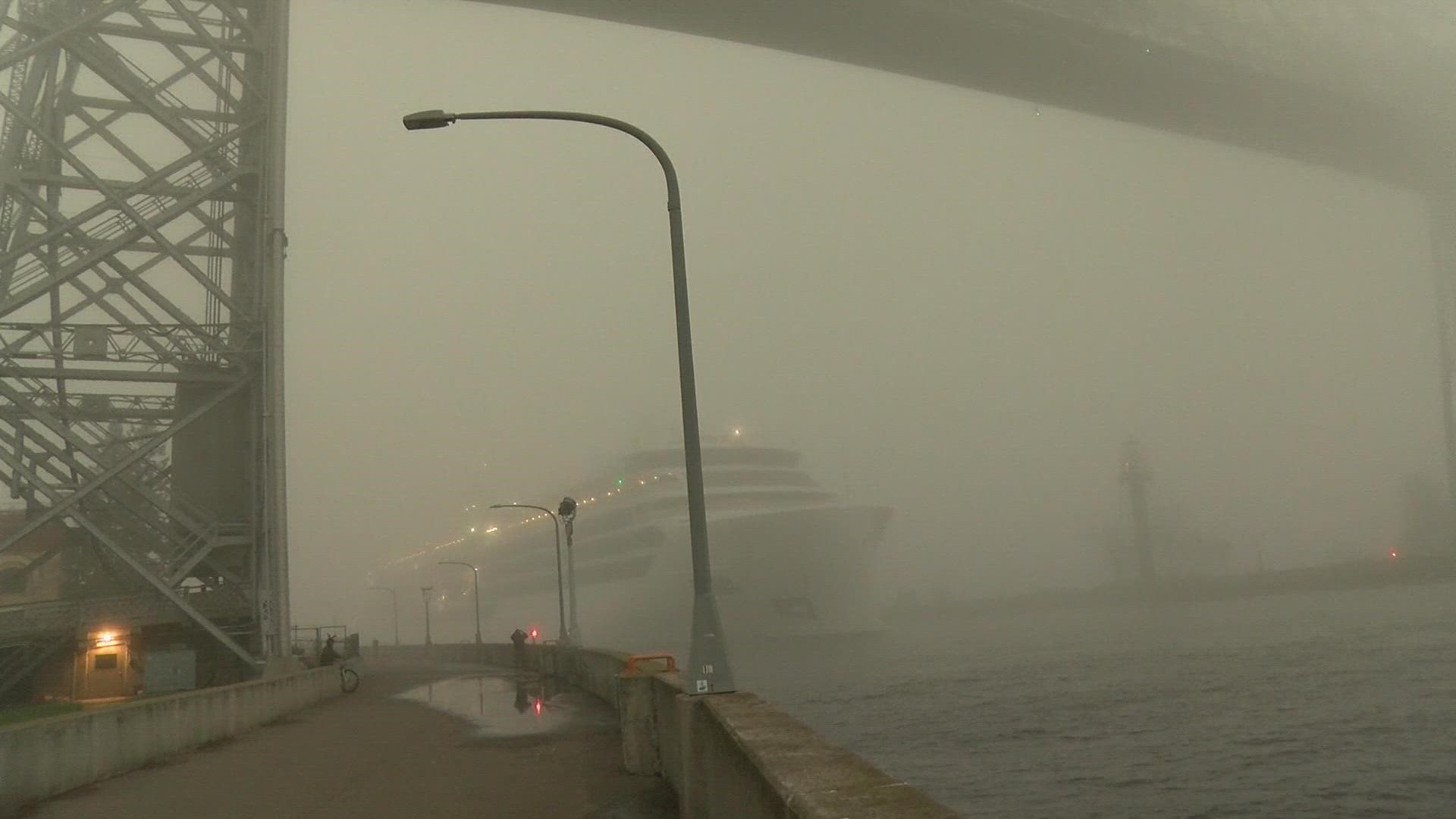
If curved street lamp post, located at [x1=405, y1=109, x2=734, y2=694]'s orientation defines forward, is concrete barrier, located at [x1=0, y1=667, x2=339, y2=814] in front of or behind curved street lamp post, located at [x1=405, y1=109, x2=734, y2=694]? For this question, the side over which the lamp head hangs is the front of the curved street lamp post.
in front

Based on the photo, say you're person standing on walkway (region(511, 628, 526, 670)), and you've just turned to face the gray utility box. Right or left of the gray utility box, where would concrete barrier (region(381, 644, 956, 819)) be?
left

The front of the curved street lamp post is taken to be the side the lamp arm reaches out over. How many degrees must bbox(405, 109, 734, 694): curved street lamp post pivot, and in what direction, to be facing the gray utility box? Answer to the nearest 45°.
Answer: approximately 45° to its right

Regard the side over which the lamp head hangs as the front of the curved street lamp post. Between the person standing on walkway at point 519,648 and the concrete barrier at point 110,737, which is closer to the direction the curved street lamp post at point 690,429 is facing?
the concrete barrier

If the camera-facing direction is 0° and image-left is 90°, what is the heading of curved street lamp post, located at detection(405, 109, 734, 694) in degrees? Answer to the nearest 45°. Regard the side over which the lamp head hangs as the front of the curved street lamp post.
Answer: approximately 90°

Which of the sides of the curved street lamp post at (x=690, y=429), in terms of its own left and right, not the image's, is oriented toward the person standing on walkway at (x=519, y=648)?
right

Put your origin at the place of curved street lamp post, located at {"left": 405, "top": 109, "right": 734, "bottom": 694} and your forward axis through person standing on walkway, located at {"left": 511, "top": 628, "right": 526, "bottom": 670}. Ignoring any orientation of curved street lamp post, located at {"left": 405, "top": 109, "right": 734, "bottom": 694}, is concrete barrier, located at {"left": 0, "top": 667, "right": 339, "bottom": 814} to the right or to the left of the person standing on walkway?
left
